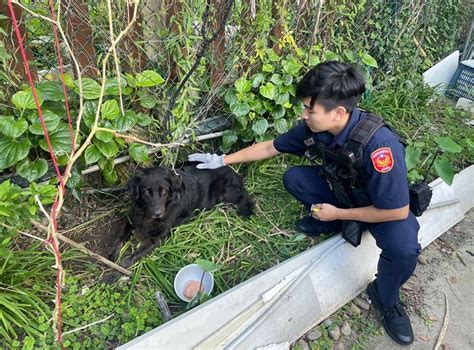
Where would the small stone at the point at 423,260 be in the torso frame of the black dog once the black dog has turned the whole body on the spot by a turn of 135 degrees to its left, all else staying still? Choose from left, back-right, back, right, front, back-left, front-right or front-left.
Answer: front

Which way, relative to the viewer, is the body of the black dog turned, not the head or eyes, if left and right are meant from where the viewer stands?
facing the viewer and to the left of the viewer

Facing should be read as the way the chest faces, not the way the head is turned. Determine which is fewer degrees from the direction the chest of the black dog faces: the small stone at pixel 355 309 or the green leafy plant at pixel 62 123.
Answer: the green leafy plant

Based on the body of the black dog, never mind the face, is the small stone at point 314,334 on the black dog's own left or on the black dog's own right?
on the black dog's own left

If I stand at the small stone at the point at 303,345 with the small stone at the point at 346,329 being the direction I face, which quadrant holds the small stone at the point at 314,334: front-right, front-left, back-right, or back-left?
front-left

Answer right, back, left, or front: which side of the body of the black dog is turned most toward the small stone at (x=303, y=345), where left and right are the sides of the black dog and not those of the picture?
left

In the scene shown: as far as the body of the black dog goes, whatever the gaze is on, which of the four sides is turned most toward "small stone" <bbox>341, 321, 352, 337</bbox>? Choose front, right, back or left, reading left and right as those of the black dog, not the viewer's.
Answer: left

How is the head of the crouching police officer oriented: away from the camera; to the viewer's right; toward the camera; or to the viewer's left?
to the viewer's left

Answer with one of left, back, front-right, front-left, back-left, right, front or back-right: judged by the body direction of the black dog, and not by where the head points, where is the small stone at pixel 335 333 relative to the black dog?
left

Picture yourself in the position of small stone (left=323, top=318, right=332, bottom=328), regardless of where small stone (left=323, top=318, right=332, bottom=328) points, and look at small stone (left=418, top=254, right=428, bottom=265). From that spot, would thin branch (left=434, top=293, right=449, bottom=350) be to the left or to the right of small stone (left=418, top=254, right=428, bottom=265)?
right

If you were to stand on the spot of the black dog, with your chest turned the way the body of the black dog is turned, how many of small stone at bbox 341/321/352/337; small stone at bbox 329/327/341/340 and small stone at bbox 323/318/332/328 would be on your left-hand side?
3

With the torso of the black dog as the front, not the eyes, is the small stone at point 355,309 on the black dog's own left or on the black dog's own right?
on the black dog's own left

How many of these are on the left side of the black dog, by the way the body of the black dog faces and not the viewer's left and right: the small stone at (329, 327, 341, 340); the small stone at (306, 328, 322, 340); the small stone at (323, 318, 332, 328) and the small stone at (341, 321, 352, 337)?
4

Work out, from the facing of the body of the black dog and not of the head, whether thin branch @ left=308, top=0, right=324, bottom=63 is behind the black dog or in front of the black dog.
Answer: behind
